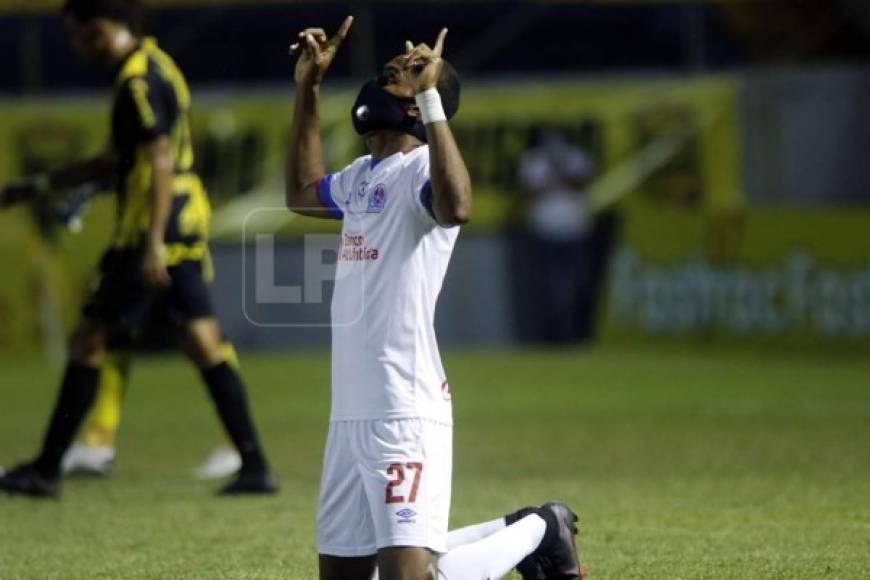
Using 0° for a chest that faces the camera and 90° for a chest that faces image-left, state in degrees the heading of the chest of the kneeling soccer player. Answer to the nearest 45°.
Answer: approximately 45°

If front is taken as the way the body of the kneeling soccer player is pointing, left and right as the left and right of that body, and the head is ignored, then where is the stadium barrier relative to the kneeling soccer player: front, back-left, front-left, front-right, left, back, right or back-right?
back-right

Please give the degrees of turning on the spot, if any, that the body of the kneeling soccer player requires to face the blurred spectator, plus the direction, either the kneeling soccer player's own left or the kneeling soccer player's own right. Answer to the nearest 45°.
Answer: approximately 135° to the kneeling soccer player's own right
